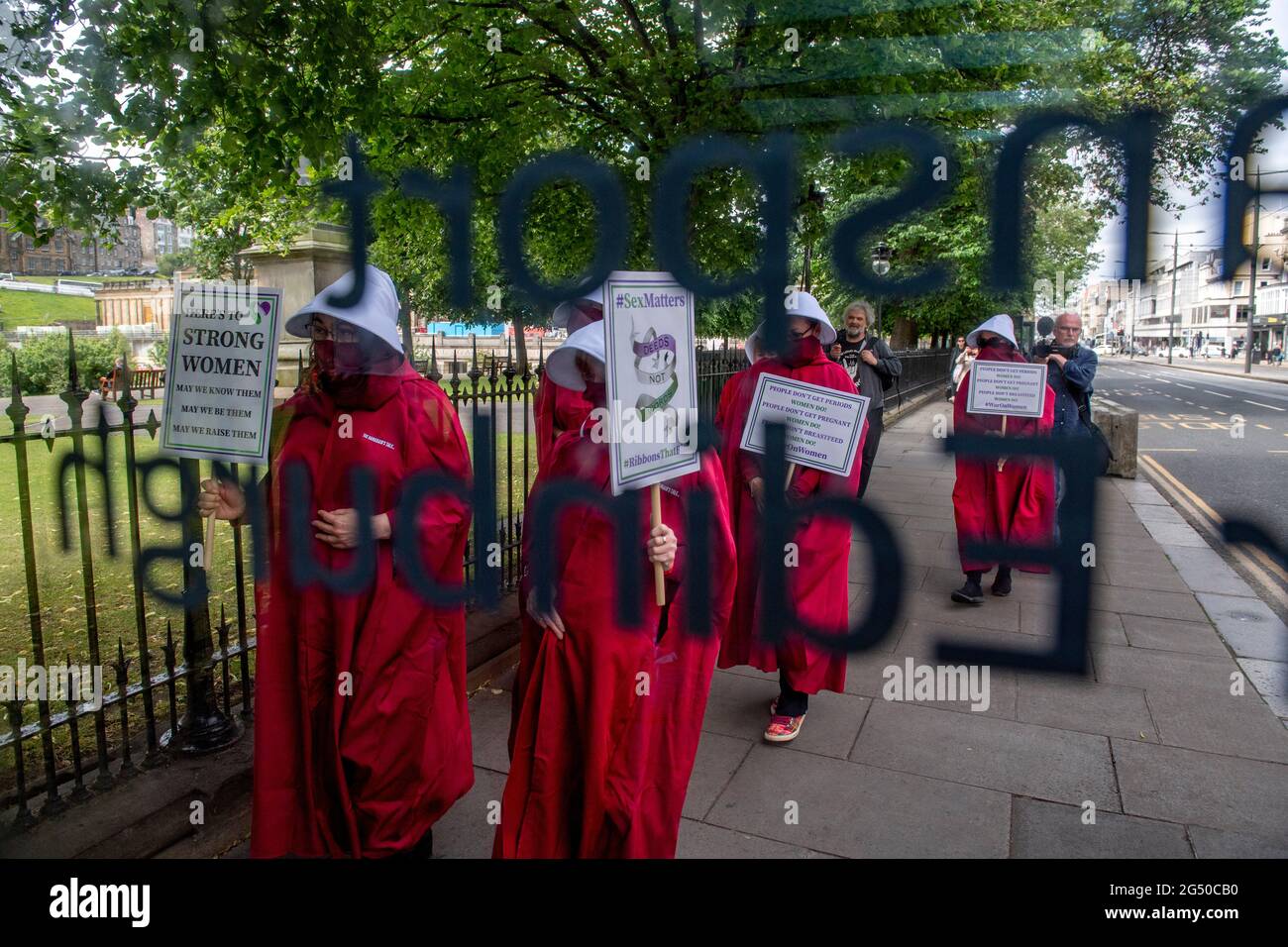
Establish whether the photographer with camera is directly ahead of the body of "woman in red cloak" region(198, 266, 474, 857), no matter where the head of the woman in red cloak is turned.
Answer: no

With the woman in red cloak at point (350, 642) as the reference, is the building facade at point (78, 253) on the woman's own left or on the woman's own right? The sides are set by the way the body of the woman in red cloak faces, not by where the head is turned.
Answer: on the woman's own right

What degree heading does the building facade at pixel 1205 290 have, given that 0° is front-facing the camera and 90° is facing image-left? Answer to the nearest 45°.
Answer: approximately 45°

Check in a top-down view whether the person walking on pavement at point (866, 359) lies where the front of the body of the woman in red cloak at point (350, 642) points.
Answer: no

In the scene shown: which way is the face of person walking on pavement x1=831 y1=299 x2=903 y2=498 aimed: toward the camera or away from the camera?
toward the camera

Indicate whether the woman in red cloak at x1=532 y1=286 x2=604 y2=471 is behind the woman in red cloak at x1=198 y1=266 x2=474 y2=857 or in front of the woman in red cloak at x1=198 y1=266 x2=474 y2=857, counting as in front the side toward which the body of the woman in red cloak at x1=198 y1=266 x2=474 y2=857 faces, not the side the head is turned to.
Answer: behind

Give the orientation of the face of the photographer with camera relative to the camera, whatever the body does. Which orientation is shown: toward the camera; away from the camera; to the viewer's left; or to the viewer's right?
toward the camera

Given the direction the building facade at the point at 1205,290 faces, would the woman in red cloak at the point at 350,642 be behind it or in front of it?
in front

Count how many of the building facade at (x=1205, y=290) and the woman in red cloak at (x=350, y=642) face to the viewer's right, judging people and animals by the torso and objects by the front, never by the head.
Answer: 0

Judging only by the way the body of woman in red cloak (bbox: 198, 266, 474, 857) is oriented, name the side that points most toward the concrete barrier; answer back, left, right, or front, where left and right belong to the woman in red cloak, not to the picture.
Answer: back

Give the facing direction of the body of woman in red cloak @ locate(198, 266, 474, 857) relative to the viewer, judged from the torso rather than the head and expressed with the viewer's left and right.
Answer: facing the viewer and to the left of the viewer
